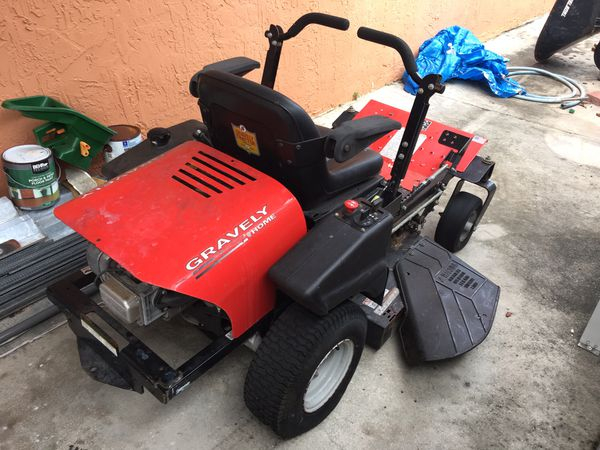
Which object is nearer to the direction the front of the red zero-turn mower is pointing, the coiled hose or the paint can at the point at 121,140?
the coiled hose

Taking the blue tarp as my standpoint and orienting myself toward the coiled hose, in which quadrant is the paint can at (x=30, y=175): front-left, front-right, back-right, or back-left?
back-right

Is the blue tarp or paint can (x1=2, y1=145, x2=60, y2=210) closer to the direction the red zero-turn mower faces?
the blue tarp

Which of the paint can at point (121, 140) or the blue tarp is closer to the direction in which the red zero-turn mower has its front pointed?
the blue tarp

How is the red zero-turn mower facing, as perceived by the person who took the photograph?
facing away from the viewer and to the right of the viewer

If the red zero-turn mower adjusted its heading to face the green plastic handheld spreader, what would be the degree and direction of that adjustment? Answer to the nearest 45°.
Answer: approximately 90° to its left
